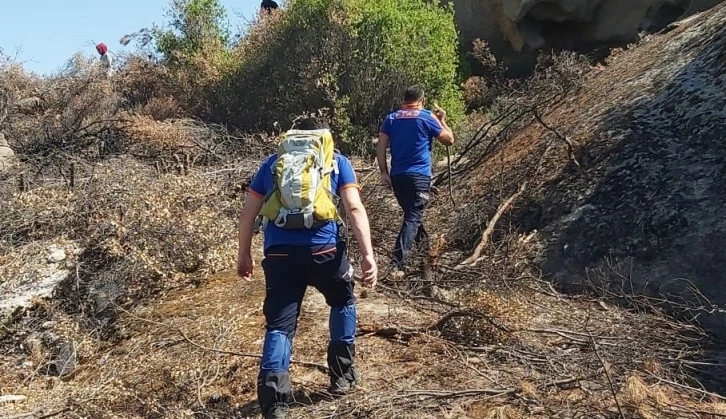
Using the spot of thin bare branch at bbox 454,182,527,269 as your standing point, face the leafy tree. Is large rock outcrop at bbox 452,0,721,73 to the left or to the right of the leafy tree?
right

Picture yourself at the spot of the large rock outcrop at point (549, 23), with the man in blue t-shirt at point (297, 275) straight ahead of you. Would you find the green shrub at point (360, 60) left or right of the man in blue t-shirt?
right

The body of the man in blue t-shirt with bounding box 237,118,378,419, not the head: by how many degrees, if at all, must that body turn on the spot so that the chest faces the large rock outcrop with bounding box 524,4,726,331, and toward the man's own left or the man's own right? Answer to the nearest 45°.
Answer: approximately 45° to the man's own right

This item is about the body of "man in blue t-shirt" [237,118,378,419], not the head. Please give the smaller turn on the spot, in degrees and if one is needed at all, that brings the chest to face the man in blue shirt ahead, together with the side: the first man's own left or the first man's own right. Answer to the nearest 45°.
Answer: approximately 45° to the first man's own right

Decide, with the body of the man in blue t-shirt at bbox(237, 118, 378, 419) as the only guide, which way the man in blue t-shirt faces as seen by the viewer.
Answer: away from the camera

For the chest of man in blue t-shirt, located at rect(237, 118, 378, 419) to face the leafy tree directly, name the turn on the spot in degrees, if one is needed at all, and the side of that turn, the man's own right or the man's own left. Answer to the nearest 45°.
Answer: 0° — they already face it

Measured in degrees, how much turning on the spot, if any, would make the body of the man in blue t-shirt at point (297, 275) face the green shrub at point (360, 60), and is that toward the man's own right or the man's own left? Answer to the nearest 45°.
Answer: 0° — they already face it
